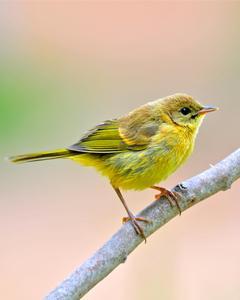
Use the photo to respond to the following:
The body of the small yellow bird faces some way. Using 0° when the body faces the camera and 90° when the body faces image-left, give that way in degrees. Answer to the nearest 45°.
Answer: approximately 270°
